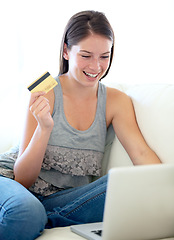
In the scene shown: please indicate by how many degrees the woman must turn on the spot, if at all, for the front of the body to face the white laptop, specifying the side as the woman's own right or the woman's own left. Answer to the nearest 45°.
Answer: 0° — they already face it

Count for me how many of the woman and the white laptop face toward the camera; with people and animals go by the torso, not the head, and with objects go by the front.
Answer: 1

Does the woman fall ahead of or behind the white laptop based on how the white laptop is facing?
ahead

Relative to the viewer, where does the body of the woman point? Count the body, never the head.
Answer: toward the camera

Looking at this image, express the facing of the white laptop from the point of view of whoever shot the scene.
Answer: facing away from the viewer and to the left of the viewer

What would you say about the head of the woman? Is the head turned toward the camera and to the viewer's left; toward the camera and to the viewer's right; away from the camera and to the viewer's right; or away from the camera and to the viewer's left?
toward the camera and to the viewer's right
